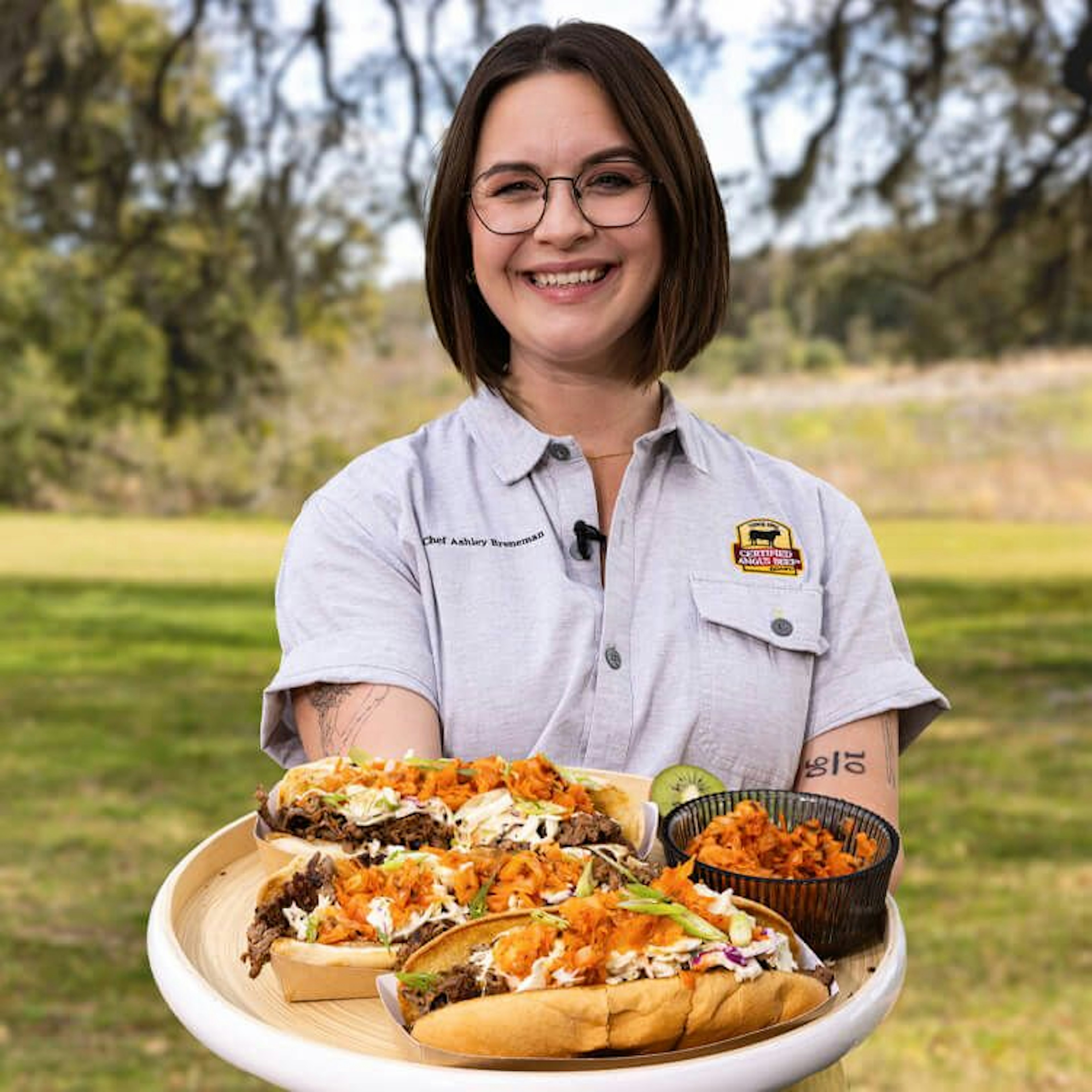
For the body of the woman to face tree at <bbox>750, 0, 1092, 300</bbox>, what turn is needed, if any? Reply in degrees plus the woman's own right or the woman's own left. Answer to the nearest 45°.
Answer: approximately 180°

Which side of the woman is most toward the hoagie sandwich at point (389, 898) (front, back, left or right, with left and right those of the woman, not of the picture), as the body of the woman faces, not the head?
front

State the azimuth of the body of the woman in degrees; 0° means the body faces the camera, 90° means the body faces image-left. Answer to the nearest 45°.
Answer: approximately 0°

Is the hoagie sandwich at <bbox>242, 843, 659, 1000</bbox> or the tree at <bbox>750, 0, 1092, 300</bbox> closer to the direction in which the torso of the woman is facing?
the hoagie sandwich

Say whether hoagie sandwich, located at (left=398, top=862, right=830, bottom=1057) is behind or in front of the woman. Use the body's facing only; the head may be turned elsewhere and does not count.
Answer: in front
